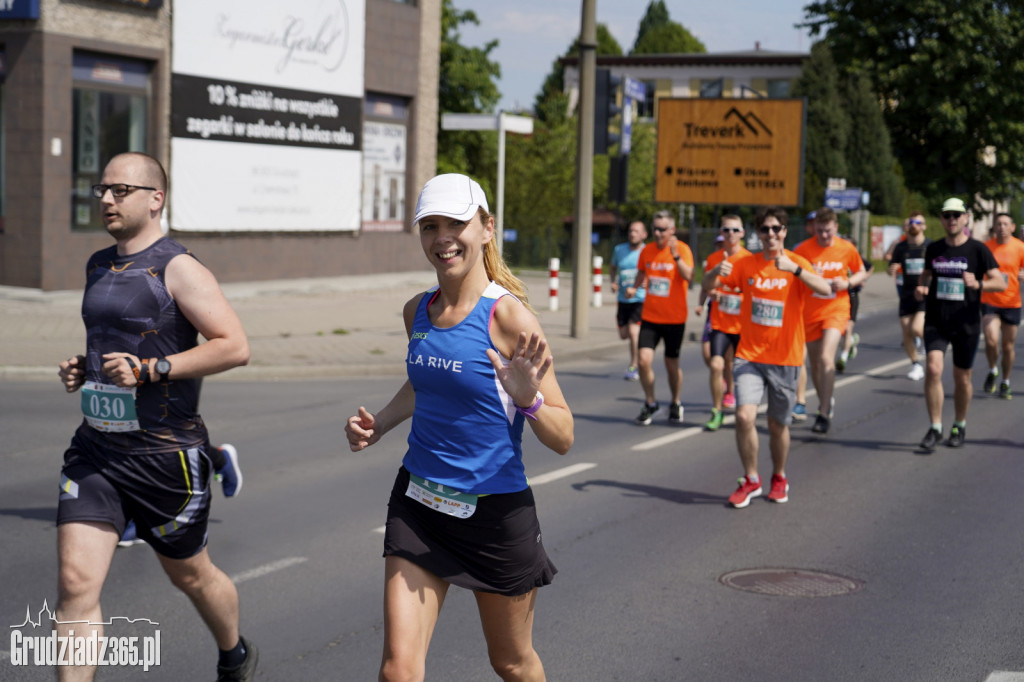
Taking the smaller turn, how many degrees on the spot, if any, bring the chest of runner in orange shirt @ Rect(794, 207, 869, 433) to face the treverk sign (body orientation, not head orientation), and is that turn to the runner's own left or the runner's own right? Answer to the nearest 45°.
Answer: approximately 180°

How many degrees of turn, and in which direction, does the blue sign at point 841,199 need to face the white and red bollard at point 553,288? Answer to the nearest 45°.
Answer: approximately 45° to its right

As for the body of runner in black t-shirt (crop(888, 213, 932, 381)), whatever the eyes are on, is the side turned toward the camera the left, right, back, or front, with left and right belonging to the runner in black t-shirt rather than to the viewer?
front

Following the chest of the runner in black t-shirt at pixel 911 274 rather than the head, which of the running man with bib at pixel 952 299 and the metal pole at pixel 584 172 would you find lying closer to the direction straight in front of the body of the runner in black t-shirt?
the running man with bib

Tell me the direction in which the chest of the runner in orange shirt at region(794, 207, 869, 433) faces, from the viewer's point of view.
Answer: toward the camera

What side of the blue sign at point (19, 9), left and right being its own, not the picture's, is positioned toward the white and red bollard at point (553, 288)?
left

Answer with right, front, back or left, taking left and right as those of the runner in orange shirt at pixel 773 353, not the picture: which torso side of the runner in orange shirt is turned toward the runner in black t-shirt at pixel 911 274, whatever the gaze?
back

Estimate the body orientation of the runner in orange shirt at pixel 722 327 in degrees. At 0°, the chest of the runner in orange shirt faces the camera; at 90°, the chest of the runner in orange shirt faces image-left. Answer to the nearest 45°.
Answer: approximately 0°

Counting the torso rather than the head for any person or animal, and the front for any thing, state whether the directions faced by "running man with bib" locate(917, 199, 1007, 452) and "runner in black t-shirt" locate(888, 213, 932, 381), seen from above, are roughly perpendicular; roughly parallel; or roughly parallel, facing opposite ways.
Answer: roughly parallel

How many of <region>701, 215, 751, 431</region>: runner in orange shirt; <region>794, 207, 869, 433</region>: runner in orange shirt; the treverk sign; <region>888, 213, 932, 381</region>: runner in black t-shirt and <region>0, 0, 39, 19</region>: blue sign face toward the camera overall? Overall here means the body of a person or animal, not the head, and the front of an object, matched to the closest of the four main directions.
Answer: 5

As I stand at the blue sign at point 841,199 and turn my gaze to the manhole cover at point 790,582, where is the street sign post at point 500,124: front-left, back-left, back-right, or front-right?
front-right

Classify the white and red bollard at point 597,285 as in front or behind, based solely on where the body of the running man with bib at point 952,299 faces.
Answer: behind

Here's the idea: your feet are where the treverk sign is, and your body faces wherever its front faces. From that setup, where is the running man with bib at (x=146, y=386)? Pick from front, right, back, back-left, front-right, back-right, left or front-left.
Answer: front

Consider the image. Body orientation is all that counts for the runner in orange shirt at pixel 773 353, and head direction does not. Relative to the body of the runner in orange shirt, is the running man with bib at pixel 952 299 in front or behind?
behind

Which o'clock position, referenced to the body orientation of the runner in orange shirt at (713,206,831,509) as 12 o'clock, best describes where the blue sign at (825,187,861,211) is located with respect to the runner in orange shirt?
The blue sign is roughly at 6 o'clock from the runner in orange shirt.

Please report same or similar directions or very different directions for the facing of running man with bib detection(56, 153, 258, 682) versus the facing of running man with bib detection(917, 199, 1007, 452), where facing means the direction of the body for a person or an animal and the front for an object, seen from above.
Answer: same or similar directions

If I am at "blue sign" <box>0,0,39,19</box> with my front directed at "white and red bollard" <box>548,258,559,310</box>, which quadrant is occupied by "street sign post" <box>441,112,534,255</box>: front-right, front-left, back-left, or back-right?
front-right

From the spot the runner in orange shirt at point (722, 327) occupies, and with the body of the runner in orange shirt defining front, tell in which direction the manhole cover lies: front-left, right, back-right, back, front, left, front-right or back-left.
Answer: front

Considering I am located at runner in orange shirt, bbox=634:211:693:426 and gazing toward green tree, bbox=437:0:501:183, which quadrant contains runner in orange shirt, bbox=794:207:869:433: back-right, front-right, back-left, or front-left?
back-right
